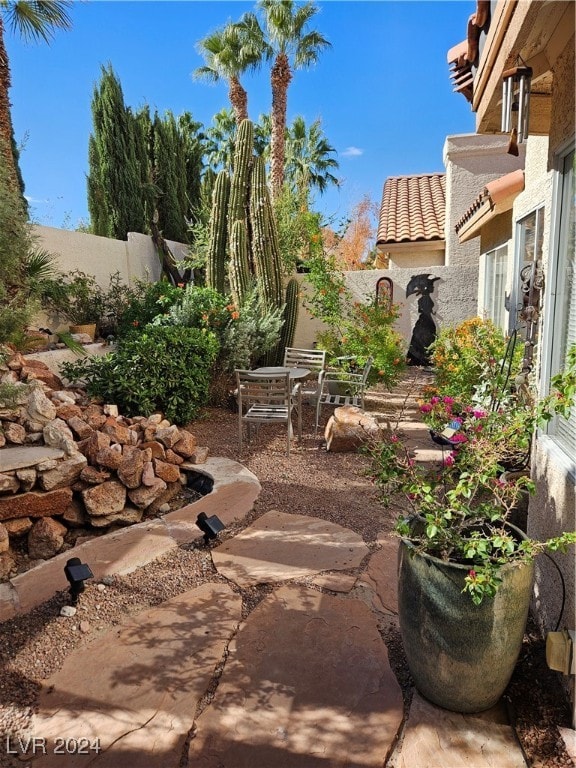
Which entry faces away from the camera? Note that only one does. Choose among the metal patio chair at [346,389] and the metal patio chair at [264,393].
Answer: the metal patio chair at [264,393]

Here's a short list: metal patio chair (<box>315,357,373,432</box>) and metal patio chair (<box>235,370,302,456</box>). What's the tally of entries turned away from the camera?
1

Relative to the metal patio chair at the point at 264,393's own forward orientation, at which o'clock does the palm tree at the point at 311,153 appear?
The palm tree is roughly at 12 o'clock from the metal patio chair.

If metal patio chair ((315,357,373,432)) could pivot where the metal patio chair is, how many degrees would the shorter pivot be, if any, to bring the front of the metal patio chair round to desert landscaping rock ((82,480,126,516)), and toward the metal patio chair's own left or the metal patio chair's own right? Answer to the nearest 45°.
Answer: approximately 45° to the metal patio chair's own left

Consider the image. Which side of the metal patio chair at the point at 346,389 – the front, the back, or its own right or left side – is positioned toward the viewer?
left

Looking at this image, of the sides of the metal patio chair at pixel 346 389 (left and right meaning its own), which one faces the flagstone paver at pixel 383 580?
left

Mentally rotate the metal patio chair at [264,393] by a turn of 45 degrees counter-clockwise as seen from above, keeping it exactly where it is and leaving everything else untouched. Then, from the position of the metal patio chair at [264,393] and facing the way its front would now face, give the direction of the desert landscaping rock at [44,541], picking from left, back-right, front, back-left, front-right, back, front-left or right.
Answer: left

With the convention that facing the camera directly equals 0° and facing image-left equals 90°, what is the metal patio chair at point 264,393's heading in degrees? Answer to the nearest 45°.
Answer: approximately 180°

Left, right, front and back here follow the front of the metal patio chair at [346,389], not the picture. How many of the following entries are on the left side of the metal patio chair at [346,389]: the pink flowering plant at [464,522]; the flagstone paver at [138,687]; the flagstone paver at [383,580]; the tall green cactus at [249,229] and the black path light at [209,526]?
4

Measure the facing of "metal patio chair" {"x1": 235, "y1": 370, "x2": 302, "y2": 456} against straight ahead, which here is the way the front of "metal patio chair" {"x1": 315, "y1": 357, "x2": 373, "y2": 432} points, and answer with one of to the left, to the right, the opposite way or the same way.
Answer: to the right

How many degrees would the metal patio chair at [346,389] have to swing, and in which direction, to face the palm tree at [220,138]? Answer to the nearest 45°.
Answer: approximately 90° to its right

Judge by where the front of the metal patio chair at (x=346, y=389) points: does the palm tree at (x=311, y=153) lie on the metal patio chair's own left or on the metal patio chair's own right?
on the metal patio chair's own right

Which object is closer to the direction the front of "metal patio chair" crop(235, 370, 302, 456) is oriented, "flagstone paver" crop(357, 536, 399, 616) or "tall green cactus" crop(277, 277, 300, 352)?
the tall green cactus
